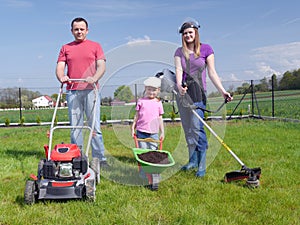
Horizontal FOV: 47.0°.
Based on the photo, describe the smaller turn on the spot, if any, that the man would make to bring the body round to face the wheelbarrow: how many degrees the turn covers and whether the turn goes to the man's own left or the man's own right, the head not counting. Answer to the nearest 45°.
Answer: approximately 45° to the man's own left

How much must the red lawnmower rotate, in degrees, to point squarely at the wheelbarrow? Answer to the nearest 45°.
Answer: approximately 90° to its left

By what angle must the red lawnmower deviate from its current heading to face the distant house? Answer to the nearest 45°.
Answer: approximately 180°

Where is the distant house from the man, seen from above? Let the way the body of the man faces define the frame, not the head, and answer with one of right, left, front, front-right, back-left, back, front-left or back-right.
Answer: back

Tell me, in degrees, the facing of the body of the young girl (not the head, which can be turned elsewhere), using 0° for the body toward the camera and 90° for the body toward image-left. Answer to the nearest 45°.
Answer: approximately 0°

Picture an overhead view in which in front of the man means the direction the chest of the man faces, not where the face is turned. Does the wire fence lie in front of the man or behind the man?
behind
